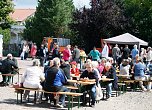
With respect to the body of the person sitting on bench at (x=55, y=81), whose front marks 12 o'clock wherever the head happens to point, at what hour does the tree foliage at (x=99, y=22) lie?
The tree foliage is roughly at 11 o'clock from the person sitting on bench.

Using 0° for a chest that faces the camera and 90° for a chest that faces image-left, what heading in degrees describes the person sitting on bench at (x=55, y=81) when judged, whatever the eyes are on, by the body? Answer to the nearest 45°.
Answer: approximately 225°

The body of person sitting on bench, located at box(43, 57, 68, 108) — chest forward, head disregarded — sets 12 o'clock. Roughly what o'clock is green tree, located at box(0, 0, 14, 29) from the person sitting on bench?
The green tree is roughly at 10 o'clock from the person sitting on bench.

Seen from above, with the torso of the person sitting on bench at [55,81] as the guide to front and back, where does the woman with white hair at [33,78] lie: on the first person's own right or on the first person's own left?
on the first person's own left

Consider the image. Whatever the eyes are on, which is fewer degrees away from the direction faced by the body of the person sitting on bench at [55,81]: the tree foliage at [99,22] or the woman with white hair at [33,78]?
the tree foliage
